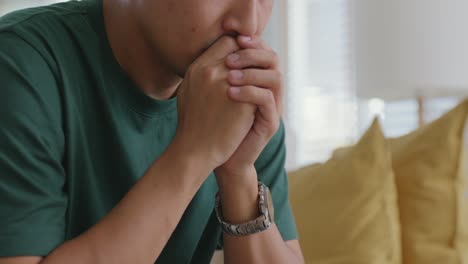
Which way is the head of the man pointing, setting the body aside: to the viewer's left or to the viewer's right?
to the viewer's right

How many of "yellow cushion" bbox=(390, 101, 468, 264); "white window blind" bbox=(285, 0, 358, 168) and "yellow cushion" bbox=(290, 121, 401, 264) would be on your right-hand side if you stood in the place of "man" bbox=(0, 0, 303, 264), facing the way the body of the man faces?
0

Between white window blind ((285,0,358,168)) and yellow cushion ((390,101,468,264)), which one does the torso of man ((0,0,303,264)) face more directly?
the yellow cushion

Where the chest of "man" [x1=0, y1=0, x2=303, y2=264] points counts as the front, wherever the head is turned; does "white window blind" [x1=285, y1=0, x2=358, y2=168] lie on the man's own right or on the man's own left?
on the man's own left

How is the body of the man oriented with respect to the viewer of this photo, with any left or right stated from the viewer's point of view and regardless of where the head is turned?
facing the viewer and to the right of the viewer

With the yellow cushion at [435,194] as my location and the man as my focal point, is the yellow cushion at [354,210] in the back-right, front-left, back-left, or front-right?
front-right

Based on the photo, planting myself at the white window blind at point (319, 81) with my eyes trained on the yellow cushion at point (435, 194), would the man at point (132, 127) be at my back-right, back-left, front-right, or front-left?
front-right

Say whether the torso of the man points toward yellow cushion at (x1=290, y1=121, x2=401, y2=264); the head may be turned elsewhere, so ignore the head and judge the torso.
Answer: no

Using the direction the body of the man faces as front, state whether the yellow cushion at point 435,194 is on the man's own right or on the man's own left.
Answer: on the man's own left
